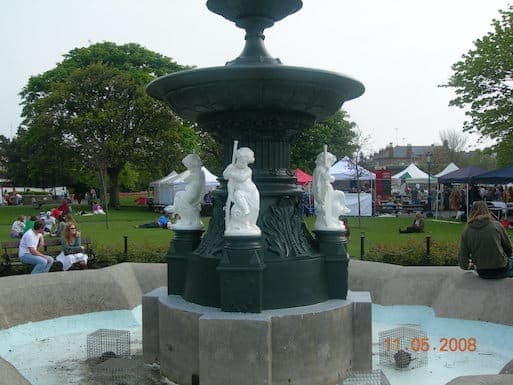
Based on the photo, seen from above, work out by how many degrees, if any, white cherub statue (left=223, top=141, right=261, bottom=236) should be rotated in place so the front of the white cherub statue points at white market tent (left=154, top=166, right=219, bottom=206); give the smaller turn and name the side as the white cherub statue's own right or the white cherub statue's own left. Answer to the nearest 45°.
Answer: approximately 180°

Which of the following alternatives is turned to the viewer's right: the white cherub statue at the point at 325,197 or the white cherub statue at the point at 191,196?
the white cherub statue at the point at 325,197

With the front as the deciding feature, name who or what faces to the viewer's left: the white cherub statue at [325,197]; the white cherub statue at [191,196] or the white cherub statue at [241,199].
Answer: the white cherub statue at [191,196]

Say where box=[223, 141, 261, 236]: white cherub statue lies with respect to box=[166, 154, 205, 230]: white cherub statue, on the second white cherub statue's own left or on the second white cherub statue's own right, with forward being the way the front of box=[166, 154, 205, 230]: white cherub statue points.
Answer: on the second white cherub statue's own left

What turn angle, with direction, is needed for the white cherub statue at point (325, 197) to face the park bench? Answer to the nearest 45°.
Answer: approximately 135° to its left

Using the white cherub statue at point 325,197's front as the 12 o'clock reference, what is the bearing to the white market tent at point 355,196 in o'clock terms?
The white market tent is roughly at 9 o'clock from the white cherub statue.

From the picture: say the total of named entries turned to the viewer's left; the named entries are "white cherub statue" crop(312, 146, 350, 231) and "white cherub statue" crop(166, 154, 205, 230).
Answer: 1

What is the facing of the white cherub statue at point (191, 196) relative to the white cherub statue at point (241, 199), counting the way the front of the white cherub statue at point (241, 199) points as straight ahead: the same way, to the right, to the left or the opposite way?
to the right

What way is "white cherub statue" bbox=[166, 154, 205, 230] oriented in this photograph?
to the viewer's left

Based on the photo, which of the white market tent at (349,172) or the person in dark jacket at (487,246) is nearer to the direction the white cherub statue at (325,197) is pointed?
the person in dark jacket

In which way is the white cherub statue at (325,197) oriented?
to the viewer's right

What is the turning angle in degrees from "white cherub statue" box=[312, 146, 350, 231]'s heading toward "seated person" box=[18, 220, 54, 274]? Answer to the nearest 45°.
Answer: approximately 135° to its left

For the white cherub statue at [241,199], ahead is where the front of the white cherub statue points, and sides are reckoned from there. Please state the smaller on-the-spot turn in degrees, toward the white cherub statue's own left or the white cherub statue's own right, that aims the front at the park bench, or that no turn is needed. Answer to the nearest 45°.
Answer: approximately 135° to the white cherub statue's own right

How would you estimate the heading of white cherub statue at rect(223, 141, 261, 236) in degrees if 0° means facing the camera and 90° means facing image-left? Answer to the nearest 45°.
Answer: approximately 0°

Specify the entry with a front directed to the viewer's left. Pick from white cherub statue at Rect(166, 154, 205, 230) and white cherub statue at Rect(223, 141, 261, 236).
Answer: white cherub statue at Rect(166, 154, 205, 230)

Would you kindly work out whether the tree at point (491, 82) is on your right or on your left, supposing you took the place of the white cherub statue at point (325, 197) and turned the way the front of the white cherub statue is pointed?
on your left

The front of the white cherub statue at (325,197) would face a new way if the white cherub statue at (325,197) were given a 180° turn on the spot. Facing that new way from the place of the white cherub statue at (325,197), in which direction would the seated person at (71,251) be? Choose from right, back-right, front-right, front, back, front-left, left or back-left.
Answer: front-right

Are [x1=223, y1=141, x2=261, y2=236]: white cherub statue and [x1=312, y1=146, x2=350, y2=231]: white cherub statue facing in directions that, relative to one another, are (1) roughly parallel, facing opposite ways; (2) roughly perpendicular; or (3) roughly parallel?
roughly perpendicular
